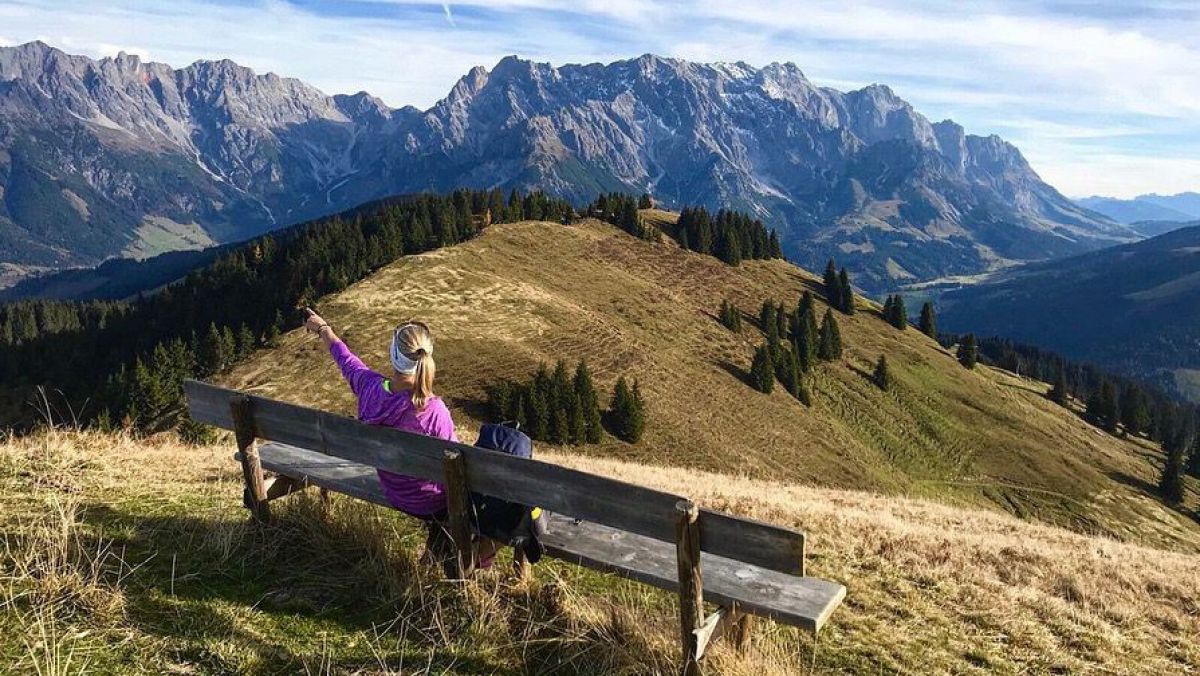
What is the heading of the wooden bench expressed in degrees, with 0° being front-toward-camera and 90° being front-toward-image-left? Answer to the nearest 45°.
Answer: approximately 225°
